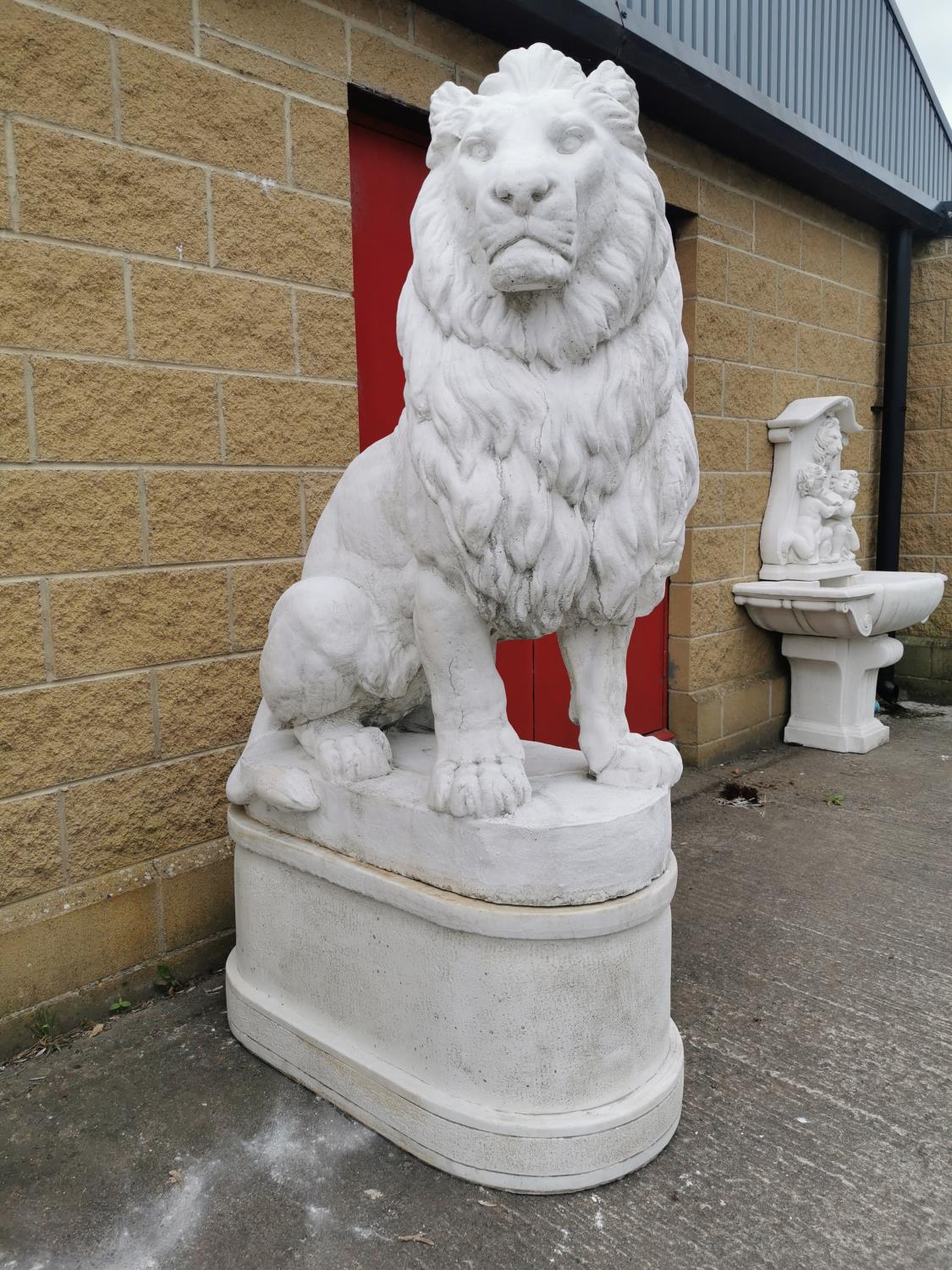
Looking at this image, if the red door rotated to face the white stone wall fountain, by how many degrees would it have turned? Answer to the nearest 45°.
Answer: approximately 90° to its left

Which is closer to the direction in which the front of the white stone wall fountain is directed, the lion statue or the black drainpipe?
the lion statue

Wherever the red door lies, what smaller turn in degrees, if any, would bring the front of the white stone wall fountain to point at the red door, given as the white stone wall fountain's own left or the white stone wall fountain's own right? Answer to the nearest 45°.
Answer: approximately 90° to the white stone wall fountain's own right

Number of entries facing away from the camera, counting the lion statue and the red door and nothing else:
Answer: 0

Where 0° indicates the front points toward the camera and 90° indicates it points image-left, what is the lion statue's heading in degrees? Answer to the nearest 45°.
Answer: approximately 315°

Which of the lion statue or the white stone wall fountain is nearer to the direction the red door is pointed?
the lion statue

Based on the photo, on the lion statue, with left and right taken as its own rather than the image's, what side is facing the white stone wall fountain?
left

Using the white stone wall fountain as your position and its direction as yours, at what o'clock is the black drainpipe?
The black drainpipe is roughly at 8 o'clock from the white stone wall fountain.

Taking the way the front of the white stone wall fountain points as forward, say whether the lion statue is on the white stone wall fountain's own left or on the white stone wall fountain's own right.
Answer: on the white stone wall fountain's own right
